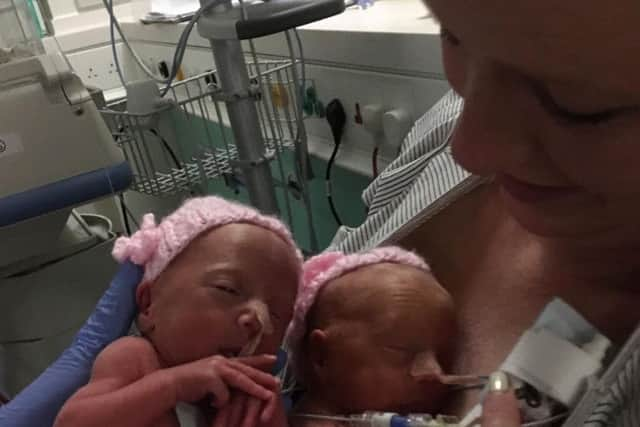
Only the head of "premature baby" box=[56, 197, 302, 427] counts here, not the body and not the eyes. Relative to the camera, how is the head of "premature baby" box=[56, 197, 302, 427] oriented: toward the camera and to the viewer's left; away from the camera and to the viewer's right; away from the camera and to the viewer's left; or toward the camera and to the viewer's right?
toward the camera and to the viewer's right

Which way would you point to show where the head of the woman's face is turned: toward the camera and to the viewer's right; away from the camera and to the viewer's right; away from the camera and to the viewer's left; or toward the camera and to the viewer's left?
toward the camera and to the viewer's left

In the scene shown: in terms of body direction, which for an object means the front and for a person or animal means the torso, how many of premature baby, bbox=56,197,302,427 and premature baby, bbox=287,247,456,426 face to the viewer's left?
0

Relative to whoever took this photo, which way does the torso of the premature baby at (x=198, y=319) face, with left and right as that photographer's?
facing the viewer and to the right of the viewer
